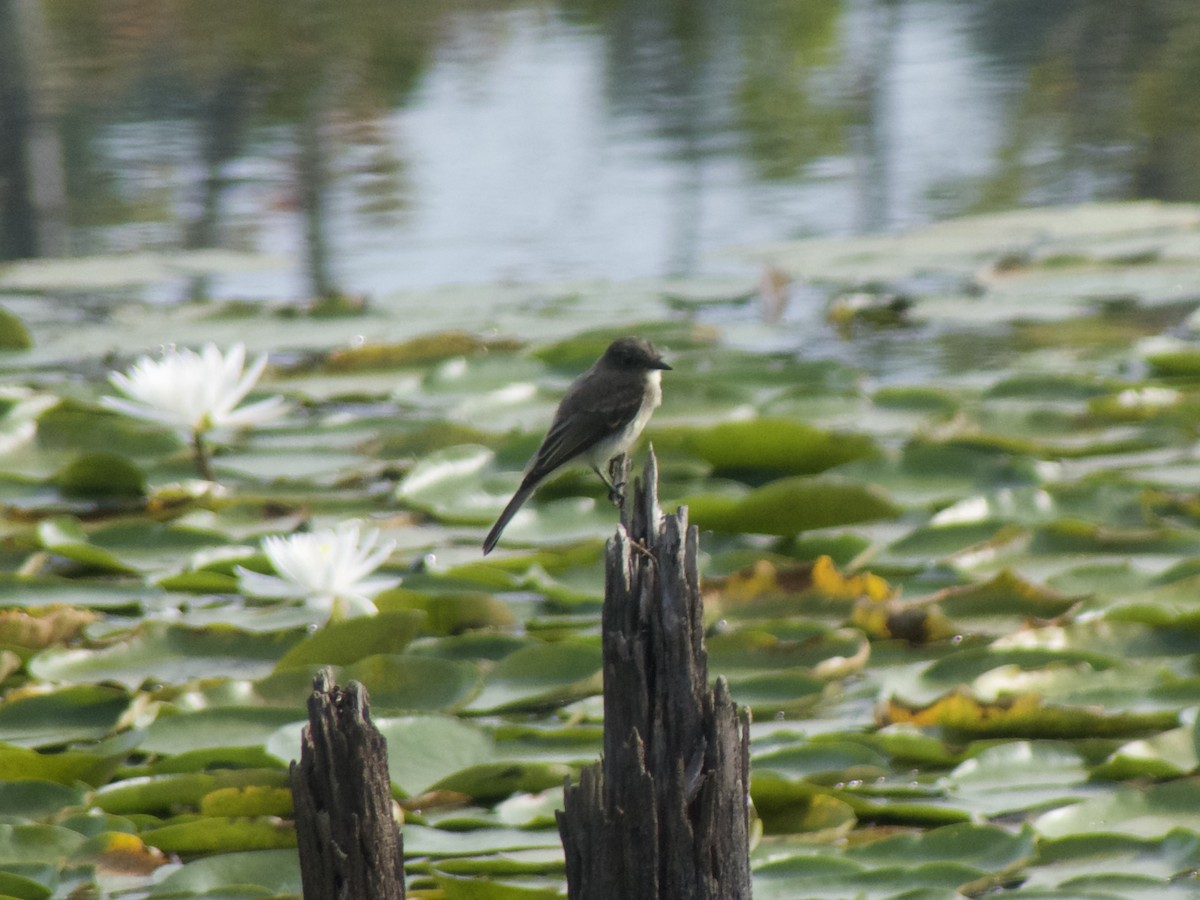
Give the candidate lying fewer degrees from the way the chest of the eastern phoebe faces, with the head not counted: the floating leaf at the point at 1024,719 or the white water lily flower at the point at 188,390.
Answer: the floating leaf

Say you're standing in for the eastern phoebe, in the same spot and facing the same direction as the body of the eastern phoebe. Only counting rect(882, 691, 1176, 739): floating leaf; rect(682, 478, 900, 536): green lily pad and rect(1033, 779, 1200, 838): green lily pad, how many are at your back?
0

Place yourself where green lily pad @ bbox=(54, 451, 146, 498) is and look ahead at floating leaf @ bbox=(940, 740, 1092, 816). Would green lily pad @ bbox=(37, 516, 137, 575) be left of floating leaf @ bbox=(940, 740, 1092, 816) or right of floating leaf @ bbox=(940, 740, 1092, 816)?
right

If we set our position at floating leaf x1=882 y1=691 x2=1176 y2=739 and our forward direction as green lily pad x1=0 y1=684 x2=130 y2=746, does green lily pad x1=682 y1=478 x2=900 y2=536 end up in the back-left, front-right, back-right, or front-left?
front-right

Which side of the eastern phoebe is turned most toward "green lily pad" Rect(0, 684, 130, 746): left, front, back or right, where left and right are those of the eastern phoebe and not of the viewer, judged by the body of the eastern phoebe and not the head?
back

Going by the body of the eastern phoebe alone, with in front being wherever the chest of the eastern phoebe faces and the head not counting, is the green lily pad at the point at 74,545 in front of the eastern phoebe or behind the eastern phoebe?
behind

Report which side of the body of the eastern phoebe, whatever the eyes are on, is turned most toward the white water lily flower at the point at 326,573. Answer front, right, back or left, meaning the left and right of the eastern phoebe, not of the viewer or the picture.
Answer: back

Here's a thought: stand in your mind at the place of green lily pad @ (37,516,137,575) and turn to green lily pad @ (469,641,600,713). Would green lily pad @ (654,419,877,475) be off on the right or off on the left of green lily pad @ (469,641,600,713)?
left

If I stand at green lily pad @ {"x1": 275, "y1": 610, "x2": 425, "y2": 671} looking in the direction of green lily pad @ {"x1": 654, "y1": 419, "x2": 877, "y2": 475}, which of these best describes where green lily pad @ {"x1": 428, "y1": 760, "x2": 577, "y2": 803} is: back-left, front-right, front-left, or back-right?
back-right

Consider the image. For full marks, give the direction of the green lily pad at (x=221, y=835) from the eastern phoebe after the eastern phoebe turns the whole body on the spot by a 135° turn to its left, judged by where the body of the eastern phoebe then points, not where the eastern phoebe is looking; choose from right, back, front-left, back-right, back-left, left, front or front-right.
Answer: left

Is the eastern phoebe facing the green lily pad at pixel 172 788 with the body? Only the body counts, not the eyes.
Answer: no

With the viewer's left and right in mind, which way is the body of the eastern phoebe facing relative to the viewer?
facing to the right of the viewer

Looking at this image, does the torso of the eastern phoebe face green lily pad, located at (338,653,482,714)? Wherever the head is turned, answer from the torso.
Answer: no

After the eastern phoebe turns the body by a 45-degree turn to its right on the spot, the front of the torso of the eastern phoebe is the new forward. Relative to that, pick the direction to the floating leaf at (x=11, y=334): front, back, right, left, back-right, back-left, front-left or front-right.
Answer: back
